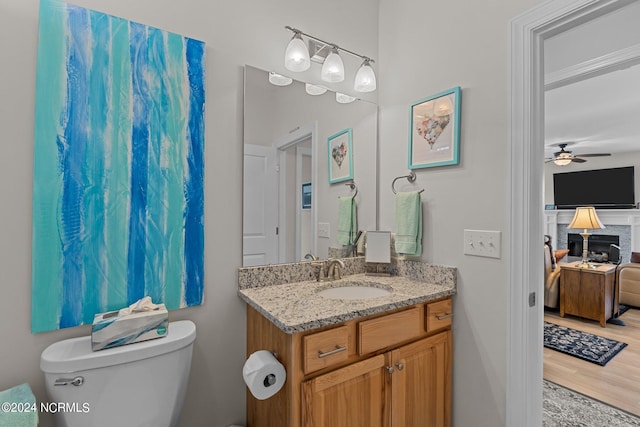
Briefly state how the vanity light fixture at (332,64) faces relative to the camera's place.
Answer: facing the viewer and to the right of the viewer

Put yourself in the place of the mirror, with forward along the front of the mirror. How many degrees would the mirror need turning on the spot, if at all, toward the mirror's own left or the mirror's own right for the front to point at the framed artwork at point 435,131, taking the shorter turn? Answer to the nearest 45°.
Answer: approximately 45° to the mirror's own left

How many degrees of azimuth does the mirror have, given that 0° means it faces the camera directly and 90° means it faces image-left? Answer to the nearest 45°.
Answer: approximately 315°

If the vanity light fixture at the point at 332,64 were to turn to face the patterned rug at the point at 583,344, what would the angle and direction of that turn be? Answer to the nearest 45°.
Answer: approximately 90° to its left
